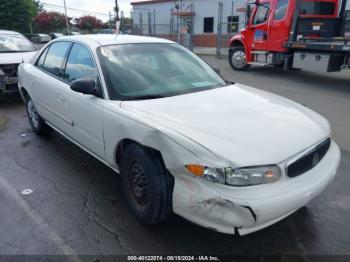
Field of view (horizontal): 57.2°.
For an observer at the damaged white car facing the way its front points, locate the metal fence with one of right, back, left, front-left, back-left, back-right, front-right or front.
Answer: back-left

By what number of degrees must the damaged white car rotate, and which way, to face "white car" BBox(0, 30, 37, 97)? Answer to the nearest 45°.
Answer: approximately 180°

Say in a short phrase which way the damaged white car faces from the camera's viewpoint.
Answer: facing the viewer and to the right of the viewer

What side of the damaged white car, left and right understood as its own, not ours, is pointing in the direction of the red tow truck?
left

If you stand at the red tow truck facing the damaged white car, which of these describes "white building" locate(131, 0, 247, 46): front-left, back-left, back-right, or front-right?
back-right

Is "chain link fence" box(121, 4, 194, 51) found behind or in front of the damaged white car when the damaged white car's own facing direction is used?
behind

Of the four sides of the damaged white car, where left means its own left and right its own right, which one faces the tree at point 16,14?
back

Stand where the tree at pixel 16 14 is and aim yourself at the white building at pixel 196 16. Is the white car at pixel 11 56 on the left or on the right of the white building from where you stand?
right

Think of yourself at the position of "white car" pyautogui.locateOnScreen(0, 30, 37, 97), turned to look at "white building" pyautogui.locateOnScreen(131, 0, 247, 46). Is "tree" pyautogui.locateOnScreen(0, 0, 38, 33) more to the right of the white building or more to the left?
left

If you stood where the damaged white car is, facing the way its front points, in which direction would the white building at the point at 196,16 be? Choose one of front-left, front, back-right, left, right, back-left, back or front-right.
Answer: back-left
